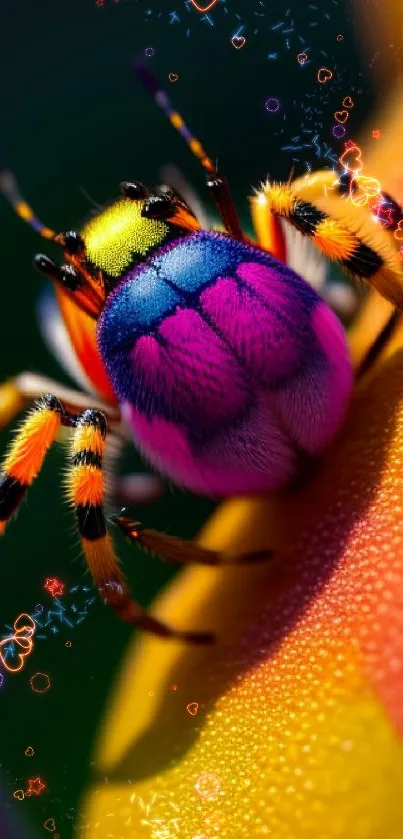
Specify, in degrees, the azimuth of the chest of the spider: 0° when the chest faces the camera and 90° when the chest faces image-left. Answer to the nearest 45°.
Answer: approximately 135°
